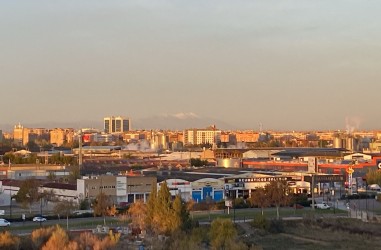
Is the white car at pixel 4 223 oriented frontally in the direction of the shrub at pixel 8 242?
no

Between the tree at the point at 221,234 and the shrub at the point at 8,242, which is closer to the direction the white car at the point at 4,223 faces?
the tree

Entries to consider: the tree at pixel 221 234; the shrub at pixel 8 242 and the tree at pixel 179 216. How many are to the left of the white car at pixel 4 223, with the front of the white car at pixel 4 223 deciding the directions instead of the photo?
0

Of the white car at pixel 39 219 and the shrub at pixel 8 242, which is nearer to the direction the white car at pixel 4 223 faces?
the white car

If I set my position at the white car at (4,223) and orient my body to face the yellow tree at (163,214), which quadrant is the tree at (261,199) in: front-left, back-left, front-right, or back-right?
front-left

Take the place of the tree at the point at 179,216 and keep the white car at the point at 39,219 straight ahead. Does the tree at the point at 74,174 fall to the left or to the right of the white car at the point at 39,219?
right

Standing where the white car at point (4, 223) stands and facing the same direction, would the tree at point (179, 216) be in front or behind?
in front

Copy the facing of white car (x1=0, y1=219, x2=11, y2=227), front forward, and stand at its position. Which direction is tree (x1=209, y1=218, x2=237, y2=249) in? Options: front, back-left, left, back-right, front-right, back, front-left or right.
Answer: front-right

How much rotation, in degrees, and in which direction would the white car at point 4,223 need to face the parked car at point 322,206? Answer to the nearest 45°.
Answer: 0° — it already faces it

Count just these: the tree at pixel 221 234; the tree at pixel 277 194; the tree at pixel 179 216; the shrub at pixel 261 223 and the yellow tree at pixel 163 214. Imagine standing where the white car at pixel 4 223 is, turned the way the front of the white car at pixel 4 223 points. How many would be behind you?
0

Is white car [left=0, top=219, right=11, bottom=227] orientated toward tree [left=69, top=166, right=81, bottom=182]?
no
